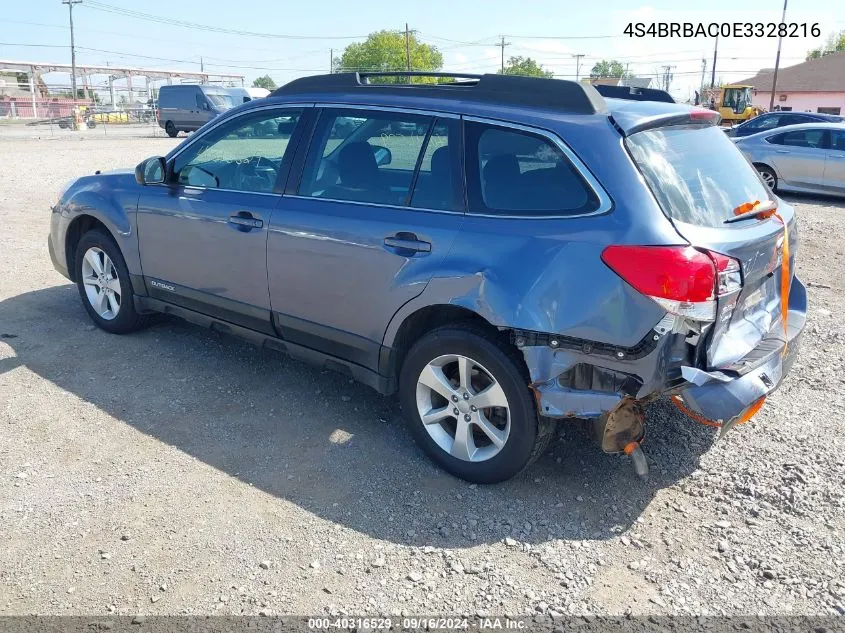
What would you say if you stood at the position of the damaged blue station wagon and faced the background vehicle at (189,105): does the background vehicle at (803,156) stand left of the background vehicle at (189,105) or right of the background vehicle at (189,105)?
right

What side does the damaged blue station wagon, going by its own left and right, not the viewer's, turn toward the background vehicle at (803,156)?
right

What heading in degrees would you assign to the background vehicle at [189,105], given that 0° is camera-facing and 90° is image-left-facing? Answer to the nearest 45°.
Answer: approximately 315°

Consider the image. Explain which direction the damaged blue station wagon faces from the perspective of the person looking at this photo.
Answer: facing away from the viewer and to the left of the viewer

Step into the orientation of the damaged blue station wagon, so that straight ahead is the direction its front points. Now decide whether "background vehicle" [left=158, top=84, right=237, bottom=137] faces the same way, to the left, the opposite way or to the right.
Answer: the opposite way
